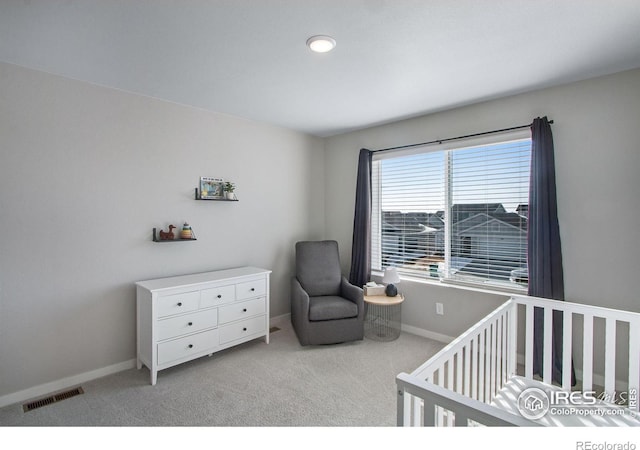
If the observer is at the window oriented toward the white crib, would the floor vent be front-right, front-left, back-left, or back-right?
front-right

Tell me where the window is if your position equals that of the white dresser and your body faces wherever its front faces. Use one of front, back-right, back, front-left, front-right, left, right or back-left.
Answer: front-left

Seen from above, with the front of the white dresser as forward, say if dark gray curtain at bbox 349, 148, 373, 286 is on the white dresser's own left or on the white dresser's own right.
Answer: on the white dresser's own left

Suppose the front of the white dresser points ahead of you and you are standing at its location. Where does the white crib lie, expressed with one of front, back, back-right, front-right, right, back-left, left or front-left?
front

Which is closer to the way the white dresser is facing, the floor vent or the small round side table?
the small round side table

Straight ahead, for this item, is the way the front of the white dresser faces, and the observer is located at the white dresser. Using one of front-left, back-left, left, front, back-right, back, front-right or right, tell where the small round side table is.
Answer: front-left

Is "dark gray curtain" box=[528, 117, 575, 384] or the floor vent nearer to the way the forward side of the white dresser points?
the dark gray curtain

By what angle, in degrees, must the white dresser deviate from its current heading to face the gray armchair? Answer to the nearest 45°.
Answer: approximately 45° to its left

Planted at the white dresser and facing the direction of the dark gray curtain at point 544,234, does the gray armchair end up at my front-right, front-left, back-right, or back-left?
front-left

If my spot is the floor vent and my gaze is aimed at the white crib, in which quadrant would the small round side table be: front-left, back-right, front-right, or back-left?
front-left

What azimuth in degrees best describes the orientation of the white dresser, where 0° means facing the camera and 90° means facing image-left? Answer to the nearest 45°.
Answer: approximately 315°
